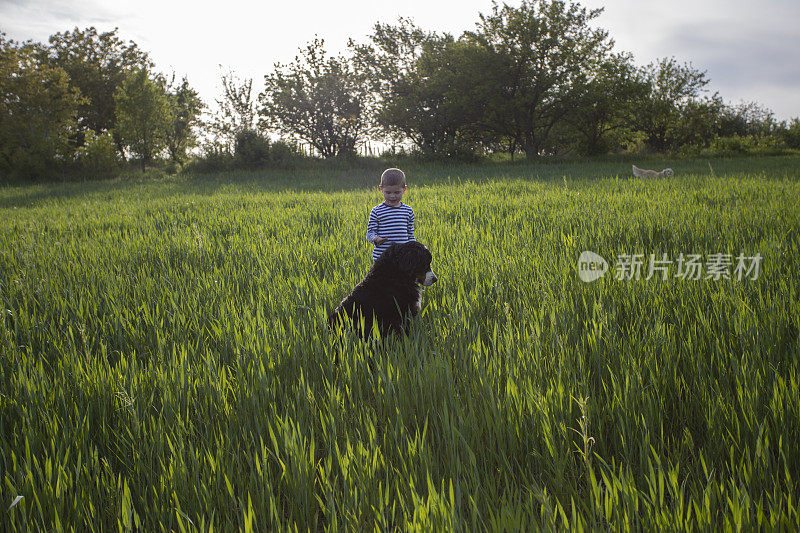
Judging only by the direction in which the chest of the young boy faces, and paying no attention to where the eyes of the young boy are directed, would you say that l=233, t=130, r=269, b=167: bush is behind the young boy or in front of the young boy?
behind

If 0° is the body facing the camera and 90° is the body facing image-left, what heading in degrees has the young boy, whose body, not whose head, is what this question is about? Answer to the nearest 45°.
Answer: approximately 0°

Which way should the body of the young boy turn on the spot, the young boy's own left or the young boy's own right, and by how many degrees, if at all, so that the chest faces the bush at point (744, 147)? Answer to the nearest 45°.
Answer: approximately 135° to the young boy's own left

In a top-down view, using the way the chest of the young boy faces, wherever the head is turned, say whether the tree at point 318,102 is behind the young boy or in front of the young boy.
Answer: behind

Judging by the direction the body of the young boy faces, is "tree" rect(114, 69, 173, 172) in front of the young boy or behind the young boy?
behind

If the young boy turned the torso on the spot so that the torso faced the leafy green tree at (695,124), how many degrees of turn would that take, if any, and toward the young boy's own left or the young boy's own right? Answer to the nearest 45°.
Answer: approximately 135° to the young boy's own left

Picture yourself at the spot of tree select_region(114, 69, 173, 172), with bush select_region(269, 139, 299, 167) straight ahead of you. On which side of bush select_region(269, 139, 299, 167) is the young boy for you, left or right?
right
